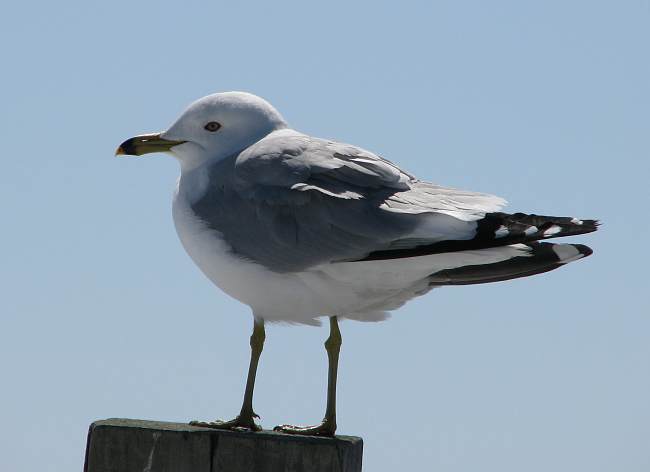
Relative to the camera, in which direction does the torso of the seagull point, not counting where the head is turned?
to the viewer's left
